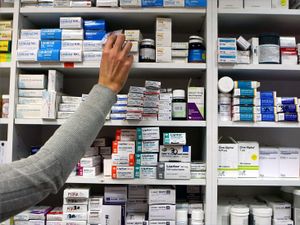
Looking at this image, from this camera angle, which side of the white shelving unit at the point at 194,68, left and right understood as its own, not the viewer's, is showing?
front

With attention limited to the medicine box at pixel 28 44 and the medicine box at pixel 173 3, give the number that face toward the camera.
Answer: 2

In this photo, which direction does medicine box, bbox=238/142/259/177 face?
toward the camera

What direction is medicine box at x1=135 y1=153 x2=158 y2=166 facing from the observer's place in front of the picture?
facing the viewer

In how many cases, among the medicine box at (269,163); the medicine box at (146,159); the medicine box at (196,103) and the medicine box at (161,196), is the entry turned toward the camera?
4

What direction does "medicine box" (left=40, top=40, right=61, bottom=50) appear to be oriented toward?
toward the camera
